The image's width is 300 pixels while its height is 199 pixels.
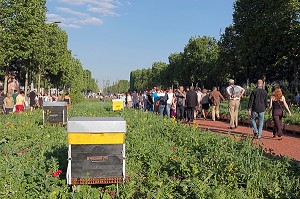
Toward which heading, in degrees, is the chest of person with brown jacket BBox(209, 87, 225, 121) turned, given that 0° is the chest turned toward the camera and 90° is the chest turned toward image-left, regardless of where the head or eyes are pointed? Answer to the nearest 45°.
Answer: approximately 180°

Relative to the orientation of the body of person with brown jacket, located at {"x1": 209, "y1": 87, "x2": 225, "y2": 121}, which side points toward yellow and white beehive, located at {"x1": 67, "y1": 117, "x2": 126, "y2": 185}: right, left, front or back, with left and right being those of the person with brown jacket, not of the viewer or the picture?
back

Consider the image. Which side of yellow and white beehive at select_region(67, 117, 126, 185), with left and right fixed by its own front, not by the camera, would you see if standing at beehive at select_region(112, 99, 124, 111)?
back

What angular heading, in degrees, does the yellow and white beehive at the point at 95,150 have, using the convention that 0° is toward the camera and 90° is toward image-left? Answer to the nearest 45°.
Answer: approximately 0°

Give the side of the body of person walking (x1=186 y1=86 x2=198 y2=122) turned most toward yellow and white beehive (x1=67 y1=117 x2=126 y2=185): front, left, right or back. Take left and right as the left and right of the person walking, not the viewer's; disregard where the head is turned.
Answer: back

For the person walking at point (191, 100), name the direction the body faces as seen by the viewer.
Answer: away from the camera
